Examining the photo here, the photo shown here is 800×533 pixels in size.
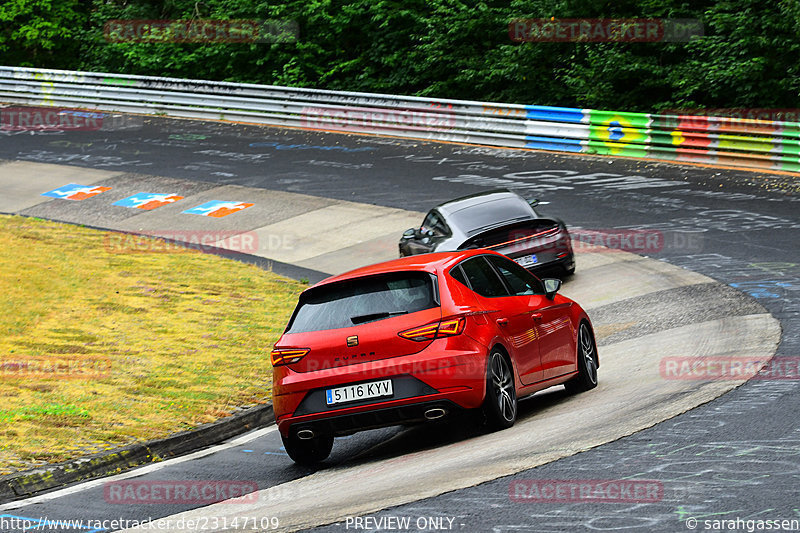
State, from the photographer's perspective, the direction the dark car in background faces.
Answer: facing away from the viewer and to the left of the viewer

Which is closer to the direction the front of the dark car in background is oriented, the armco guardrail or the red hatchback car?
the armco guardrail

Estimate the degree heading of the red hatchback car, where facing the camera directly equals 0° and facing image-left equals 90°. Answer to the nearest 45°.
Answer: approximately 225°

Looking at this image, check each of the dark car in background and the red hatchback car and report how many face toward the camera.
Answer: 0

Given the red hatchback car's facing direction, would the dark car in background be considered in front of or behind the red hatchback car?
in front

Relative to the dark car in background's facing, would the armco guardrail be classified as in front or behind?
in front

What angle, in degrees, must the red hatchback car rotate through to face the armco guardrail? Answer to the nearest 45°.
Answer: approximately 45° to its left
